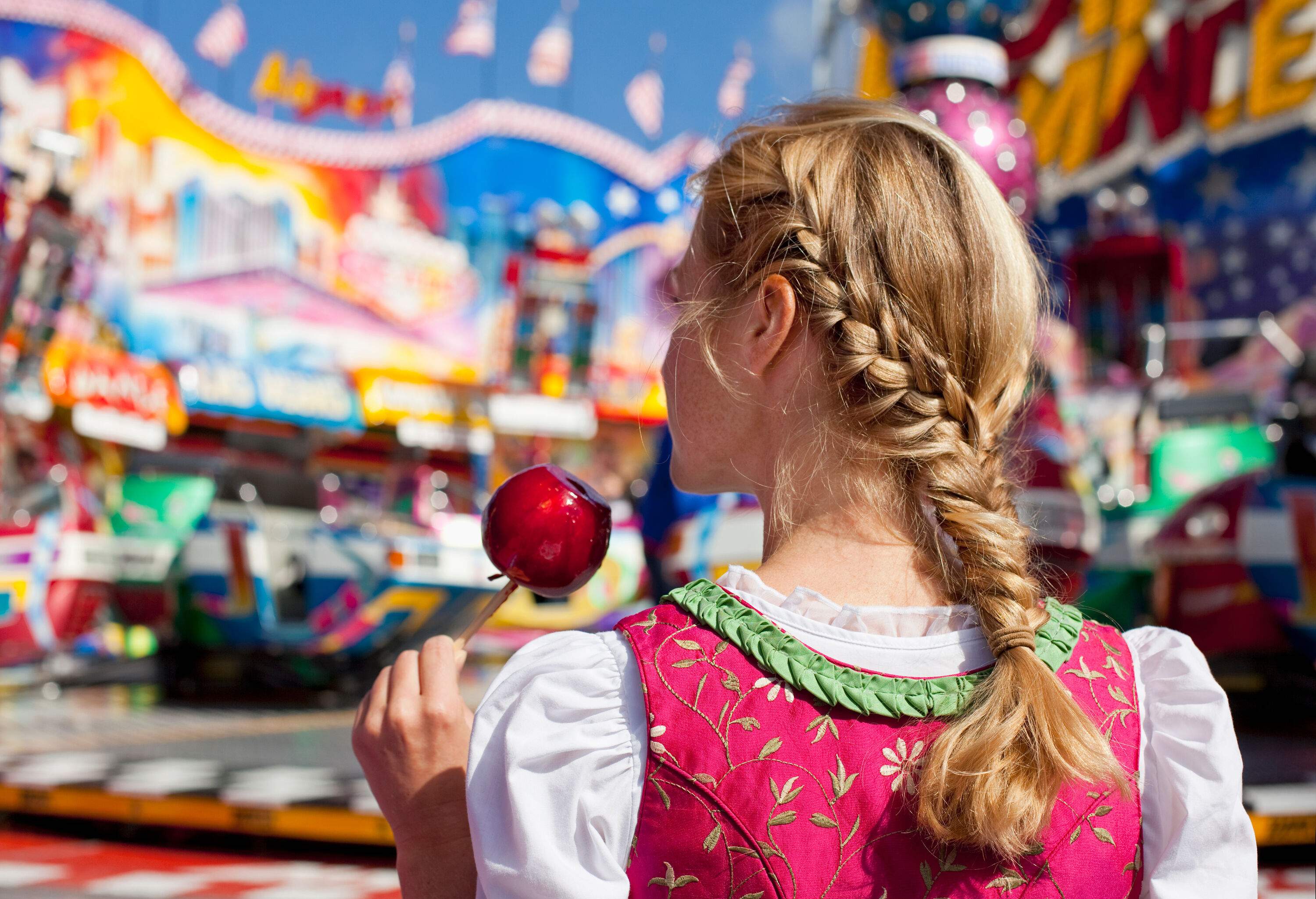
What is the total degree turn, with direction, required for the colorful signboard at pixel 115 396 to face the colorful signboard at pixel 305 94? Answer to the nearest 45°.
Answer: approximately 135° to its left

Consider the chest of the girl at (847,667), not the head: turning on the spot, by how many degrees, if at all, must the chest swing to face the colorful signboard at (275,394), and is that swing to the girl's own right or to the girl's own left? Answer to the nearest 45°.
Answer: approximately 45° to the girl's own left

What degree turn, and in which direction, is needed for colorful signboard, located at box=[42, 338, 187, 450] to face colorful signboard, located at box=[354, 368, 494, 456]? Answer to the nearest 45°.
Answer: approximately 90° to its left

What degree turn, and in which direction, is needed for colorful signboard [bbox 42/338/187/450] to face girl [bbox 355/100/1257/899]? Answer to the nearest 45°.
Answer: approximately 45° to its right

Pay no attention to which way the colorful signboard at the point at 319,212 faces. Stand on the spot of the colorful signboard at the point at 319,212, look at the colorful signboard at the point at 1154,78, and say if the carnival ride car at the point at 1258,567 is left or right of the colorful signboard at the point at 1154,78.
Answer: right

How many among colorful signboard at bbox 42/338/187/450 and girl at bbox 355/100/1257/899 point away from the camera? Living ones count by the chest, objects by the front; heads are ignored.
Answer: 1

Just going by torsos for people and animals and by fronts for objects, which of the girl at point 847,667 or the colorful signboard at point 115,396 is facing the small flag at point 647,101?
the girl

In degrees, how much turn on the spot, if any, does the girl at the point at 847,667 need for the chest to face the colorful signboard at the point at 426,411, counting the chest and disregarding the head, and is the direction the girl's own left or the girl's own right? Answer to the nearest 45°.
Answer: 0° — they already face it

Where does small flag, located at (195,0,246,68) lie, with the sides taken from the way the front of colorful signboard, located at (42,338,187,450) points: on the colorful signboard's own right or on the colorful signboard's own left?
on the colorful signboard's own left

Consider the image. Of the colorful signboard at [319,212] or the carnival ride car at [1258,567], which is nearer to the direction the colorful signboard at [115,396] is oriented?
the carnival ride car

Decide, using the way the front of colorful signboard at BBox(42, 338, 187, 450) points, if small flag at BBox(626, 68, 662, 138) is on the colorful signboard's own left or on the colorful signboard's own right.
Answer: on the colorful signboard's own left

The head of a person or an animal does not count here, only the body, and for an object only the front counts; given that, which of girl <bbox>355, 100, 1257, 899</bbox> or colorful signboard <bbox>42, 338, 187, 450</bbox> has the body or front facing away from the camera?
the girl

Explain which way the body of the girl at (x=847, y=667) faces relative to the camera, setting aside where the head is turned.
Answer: away from the camera
